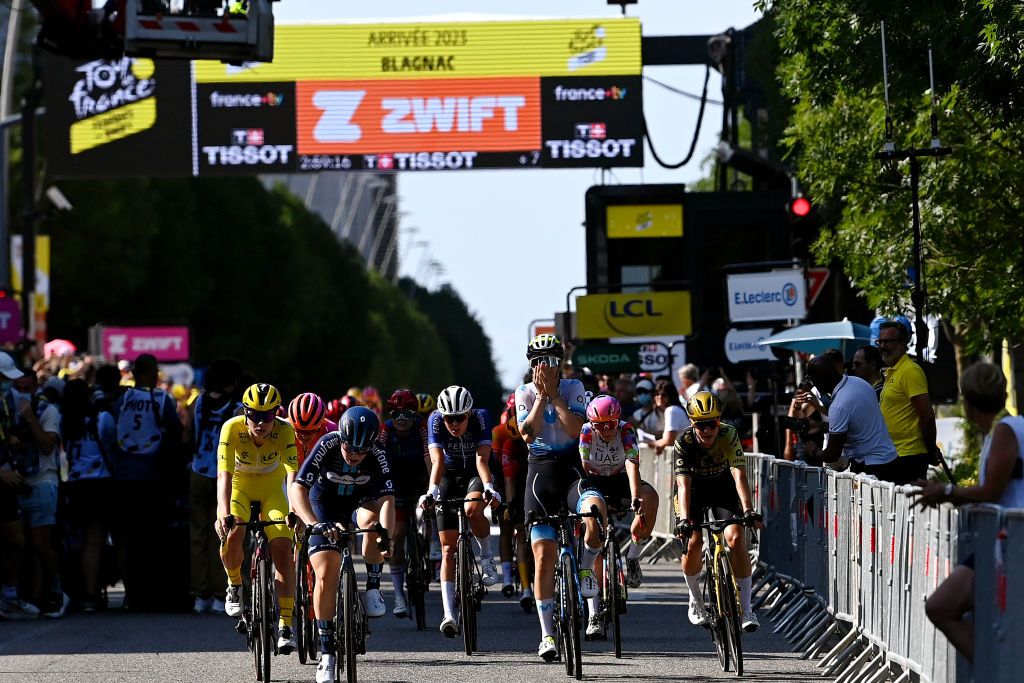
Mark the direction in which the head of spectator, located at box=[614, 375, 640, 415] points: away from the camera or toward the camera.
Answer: toward the camera

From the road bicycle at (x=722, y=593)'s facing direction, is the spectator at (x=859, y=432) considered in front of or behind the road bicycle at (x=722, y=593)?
behind

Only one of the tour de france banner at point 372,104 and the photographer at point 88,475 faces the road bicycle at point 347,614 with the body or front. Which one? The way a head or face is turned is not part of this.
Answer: the tour de france banner

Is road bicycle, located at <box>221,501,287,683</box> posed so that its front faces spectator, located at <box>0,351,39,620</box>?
no

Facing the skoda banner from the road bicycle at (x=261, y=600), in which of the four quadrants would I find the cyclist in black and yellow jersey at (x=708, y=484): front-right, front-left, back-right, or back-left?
front-right

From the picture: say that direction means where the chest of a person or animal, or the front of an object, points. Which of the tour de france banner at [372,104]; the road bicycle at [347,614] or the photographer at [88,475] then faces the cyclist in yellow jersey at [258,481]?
the tour de france banner

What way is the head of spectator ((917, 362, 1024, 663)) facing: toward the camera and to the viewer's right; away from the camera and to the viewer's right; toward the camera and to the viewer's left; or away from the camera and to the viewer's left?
away from the camera and to the viewer's left

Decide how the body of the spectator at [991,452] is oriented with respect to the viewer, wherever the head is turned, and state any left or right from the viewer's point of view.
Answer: facing to the left of the viewer

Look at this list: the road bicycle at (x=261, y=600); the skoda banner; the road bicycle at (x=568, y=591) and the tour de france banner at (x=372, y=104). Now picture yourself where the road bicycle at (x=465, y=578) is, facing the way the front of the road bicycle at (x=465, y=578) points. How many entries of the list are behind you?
2

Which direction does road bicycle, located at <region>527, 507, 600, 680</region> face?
toward the camera

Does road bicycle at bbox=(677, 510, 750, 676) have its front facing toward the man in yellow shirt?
no

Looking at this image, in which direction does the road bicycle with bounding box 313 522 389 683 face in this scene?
toward the camera

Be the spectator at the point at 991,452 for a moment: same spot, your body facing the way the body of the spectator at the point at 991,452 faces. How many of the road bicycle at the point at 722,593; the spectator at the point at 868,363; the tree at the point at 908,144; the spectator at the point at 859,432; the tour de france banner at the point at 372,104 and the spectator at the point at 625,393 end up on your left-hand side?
0

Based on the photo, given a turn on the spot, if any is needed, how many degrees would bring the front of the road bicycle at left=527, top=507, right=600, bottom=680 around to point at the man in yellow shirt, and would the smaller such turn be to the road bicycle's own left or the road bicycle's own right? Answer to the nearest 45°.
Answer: approximately 135° to the road bicycle's own left

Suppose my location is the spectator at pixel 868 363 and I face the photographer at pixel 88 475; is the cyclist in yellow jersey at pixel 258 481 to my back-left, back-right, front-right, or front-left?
front-left

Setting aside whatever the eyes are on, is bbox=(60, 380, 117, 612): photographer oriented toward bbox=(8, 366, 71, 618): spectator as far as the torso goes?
no

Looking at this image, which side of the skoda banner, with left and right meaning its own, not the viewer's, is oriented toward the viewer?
front

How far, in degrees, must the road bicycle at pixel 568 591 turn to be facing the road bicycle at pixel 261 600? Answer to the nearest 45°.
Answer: approximately 90° to its right
